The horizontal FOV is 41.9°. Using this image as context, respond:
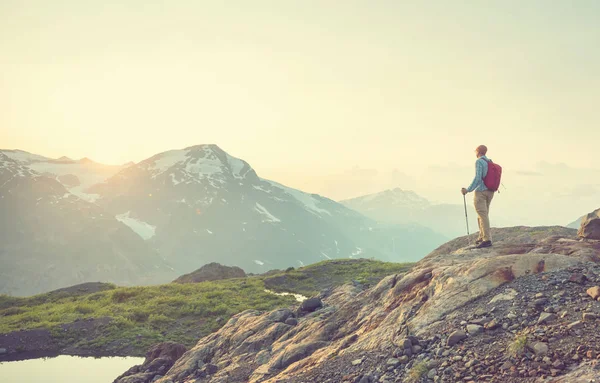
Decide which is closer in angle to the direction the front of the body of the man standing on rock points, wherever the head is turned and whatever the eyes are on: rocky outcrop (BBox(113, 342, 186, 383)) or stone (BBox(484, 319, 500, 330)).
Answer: the rocky outcrop

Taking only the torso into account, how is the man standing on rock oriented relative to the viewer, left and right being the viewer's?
facing to the left of the viewer

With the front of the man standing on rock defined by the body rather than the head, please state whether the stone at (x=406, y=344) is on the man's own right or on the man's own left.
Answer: on the man's own left

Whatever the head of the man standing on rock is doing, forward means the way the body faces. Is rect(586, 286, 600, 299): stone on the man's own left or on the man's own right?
on the man's own left

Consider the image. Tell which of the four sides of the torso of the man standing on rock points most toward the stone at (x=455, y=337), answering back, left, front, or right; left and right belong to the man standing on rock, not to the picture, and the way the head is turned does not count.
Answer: left

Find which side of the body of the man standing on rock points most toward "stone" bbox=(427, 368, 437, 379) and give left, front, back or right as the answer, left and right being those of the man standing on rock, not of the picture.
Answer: left

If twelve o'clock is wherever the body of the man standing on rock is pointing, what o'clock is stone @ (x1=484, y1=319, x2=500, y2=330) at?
The stone is roughly at 9 o'clock from the man standing on rock.

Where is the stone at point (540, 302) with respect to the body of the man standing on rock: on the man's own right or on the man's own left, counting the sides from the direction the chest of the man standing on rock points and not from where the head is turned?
on the man's own left

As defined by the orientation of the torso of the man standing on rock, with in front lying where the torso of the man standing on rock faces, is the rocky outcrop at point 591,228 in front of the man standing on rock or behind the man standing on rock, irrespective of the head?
behind

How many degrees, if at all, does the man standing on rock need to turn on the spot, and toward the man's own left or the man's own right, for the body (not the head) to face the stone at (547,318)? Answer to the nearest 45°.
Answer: approximately 90° to the man's own left
